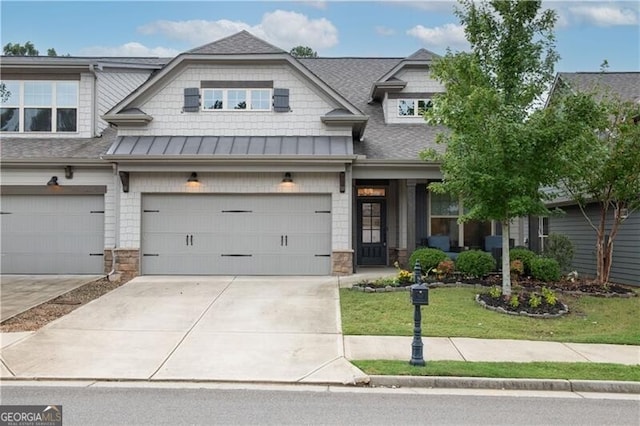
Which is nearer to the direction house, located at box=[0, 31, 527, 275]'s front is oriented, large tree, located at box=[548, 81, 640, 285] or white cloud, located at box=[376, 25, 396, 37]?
the large tree

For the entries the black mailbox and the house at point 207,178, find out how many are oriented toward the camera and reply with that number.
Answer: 2

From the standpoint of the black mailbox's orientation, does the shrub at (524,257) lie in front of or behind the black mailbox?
behind

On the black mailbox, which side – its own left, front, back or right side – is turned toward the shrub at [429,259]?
back

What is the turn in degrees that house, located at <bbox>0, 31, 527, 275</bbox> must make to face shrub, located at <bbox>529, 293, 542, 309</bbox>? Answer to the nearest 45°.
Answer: approximately 45° to its left

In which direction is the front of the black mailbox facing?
toward the camera

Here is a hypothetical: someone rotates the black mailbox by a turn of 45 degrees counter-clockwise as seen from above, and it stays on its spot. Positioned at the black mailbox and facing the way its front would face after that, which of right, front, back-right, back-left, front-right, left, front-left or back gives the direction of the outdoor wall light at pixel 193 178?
back

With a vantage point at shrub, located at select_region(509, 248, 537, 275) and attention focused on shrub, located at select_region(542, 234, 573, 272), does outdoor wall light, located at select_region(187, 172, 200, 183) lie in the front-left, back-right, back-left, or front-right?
back-left

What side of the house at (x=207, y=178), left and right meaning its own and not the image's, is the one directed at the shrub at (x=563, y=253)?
left

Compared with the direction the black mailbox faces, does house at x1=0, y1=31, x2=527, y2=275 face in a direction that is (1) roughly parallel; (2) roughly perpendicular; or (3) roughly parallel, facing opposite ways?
roughly parallel

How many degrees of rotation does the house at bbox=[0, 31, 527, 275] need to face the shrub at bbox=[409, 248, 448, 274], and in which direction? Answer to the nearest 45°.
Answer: approximately 90° to its left

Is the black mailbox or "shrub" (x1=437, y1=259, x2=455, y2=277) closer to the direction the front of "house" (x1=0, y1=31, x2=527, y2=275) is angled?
the black mailbox

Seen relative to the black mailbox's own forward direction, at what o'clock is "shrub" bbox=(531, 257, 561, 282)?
The shrub is roughly at 7 o'clock from the black mailbox.

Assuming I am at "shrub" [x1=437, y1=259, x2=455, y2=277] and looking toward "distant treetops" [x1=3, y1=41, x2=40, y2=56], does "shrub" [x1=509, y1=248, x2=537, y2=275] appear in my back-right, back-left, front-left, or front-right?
back-right

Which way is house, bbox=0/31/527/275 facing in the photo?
toward the camera

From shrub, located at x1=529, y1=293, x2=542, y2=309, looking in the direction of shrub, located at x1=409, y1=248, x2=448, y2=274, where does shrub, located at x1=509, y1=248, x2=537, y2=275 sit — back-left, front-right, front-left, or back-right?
front-right

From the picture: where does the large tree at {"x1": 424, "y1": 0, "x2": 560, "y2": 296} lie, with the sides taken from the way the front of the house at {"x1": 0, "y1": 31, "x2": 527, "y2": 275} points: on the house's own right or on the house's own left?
on the house's own left
